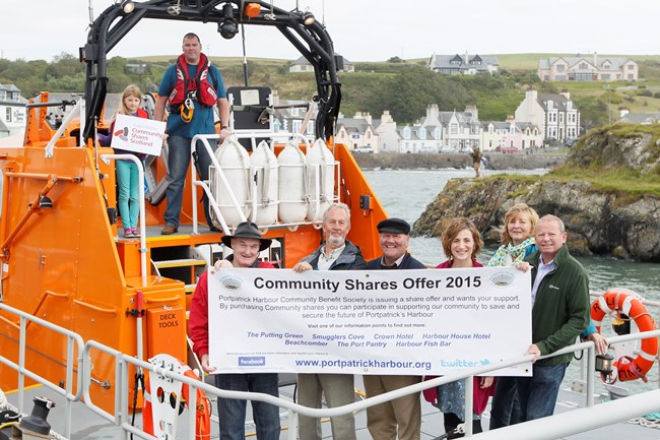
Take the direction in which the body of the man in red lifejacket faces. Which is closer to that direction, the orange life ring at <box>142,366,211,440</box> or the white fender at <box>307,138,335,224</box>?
the orange life ring

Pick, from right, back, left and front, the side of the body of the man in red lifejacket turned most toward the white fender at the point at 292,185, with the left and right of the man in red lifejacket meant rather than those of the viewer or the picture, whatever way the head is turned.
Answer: left

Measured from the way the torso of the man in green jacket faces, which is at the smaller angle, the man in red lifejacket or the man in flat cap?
the man in flat cap

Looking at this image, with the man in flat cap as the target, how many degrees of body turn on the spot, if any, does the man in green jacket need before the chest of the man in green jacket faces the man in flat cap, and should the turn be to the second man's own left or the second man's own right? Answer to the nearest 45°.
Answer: approximately 45° to the second man's own right

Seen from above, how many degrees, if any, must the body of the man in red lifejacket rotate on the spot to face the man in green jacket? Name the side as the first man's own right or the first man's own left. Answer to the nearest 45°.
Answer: approximately 45° to the first man's own left

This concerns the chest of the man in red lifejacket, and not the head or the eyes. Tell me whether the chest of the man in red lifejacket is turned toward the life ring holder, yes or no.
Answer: yes

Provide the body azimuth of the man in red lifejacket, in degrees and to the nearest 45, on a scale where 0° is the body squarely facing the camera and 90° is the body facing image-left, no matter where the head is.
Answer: approximately 0°

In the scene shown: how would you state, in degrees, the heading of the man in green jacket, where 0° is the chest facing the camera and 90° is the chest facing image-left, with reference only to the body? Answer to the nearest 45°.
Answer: approximately 45°

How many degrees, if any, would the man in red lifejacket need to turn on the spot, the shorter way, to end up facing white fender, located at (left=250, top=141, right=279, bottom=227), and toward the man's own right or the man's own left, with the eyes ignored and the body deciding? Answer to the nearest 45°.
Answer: approximately 45° to the man's own left
